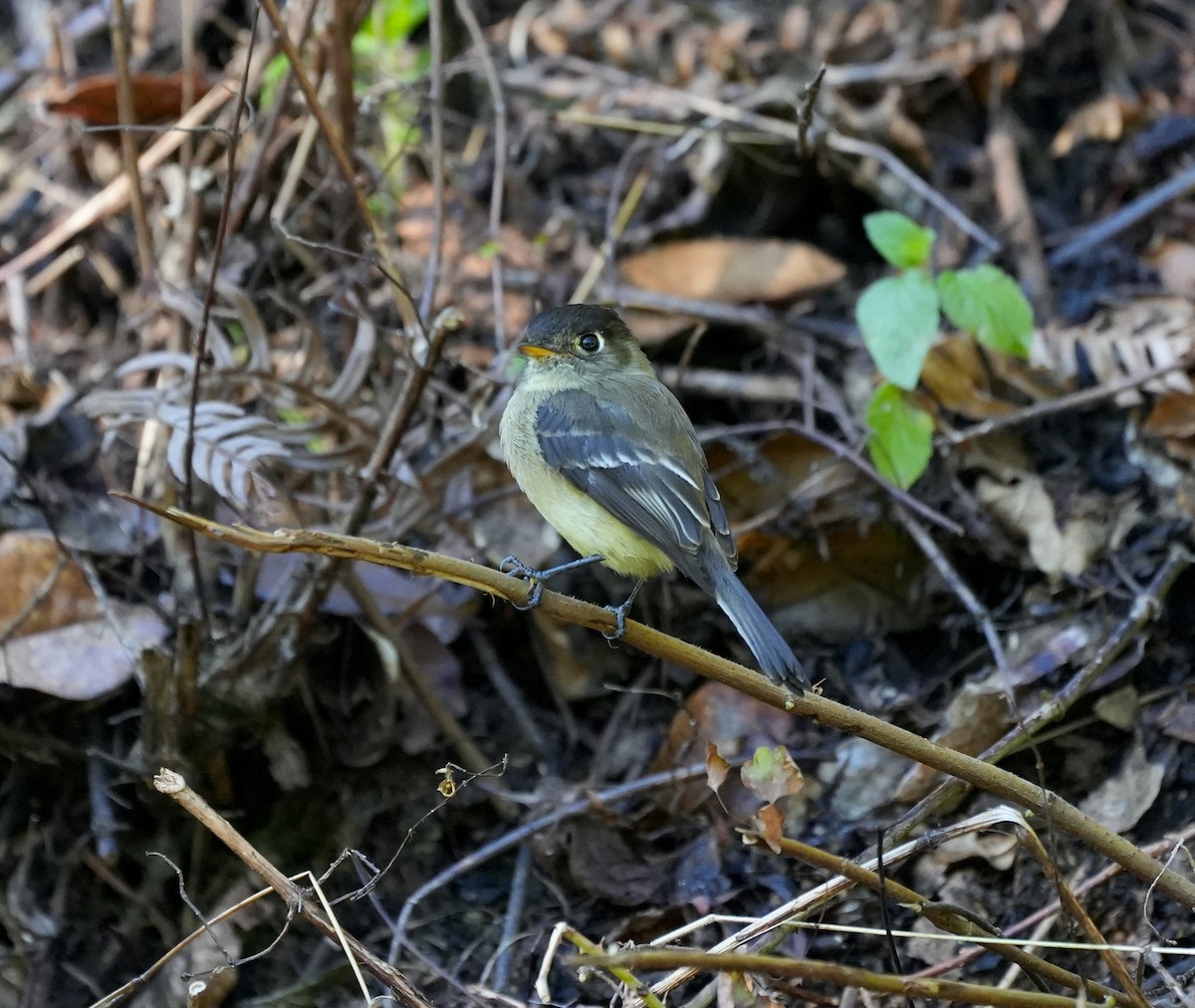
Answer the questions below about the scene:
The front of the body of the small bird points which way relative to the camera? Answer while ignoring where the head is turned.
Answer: to the viewer's left

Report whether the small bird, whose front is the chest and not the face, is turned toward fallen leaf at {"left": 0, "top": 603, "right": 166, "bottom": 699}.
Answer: yes

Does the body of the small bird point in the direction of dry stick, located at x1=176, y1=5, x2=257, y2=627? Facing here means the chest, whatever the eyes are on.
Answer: yes

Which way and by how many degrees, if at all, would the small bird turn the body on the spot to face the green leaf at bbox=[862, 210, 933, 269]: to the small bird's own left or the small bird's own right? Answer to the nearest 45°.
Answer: approximately 135° to the small bird's own right

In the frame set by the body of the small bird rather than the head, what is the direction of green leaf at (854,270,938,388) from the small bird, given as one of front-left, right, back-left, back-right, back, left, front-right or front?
back-right

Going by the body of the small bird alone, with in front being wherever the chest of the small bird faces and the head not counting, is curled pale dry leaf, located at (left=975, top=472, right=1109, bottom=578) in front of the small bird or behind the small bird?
behind

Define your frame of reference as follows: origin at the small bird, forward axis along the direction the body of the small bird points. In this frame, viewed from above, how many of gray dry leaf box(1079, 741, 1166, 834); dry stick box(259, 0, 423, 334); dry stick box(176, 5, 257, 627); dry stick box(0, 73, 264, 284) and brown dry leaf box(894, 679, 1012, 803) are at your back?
2

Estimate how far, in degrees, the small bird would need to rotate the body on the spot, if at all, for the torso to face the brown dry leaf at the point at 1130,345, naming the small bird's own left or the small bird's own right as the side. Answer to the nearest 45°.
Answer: approximately 135° to the small bird's own right

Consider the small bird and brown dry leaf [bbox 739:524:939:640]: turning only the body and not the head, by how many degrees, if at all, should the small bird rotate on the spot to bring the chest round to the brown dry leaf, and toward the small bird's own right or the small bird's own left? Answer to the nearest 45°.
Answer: approximately 135° to the small bird's own right
